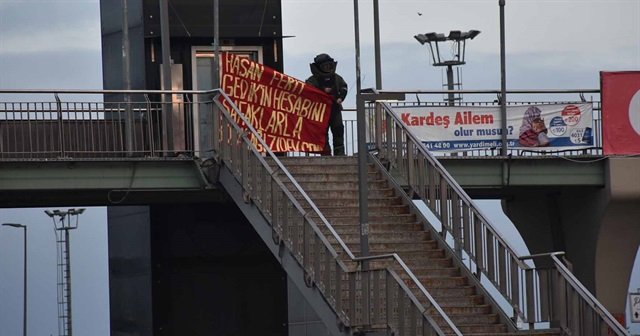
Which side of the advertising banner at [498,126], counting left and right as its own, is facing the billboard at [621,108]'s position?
left

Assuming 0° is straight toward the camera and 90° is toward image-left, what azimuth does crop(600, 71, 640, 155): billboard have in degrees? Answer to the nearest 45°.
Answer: approximately 0°

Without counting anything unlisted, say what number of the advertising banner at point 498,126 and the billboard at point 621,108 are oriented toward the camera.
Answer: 2

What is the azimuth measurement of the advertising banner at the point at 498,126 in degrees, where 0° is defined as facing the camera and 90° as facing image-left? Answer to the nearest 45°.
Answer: approximately 0°

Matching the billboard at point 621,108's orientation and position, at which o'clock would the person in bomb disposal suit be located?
The person in bomb disposal suit is roughly at 2 o'clock from the billboard.
